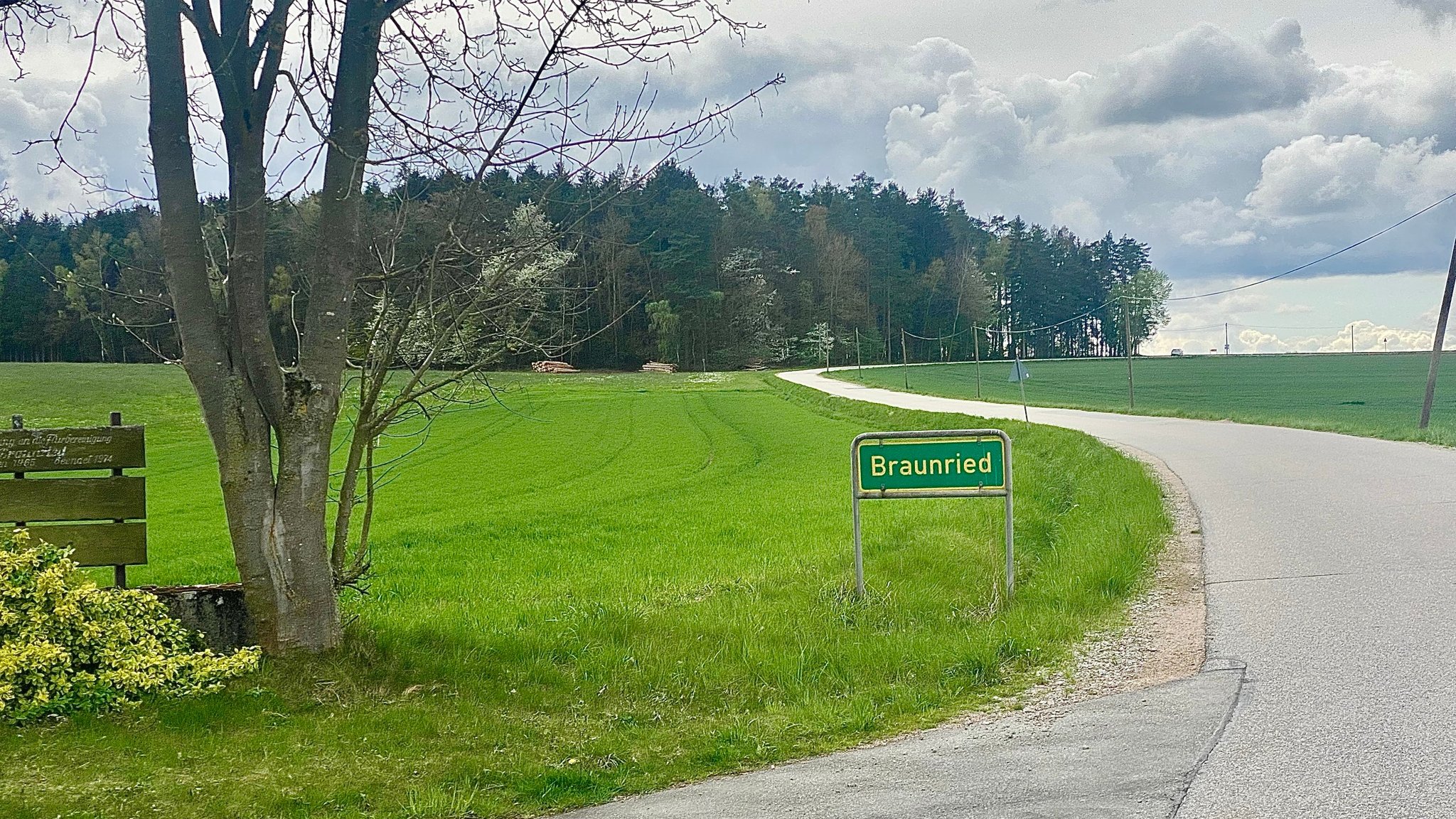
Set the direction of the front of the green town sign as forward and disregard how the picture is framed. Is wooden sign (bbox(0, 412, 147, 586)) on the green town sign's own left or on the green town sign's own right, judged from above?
on the green town sign's own right

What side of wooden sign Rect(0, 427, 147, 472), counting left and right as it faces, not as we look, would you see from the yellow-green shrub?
front

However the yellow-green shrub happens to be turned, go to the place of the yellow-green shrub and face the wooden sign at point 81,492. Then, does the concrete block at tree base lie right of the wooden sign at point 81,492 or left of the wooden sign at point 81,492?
right

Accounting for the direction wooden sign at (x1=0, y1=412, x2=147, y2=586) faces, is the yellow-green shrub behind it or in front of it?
in front

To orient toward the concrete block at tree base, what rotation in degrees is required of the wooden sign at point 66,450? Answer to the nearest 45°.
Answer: approximately 45° to its left

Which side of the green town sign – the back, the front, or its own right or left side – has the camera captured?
front

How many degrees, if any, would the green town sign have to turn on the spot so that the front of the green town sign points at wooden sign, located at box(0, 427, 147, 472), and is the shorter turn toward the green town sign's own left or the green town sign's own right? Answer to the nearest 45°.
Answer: approximately 45° to the green town sign's own right

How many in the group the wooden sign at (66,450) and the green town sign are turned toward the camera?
2

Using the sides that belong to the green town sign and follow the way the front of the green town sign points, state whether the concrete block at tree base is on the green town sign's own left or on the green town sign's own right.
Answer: on the green town sign's own right

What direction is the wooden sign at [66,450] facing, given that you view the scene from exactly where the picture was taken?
facing the viewer

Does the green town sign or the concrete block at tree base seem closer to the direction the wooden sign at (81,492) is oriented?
the concrete block at tree base

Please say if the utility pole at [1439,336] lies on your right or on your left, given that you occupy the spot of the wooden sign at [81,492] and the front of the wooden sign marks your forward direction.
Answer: on your left

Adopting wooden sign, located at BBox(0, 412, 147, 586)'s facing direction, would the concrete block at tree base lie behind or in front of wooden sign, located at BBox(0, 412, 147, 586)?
in front
